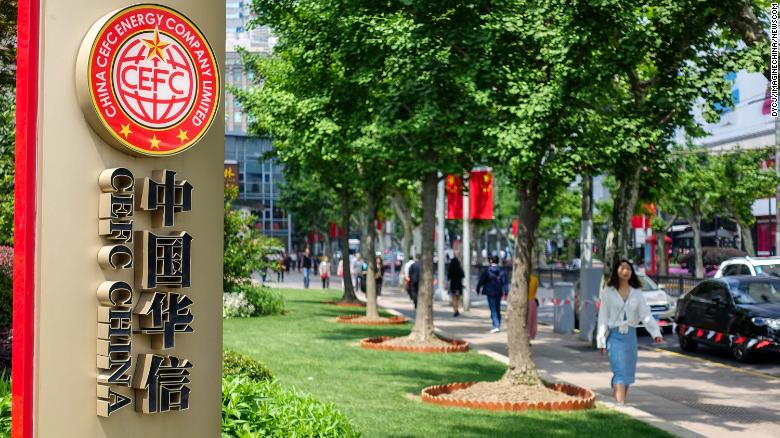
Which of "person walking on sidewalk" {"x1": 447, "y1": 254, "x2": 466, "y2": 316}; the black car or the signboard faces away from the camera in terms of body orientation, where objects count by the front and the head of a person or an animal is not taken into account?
the person walking on sidewalk

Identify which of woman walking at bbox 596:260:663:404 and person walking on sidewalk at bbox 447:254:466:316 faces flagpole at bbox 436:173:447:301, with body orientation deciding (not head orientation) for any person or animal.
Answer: the person walking on sidewalk

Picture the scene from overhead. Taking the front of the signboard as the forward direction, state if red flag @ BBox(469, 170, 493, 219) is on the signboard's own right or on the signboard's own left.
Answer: on the signboard's own left

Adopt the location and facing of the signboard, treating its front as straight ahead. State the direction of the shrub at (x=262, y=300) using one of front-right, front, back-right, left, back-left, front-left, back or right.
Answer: back-left

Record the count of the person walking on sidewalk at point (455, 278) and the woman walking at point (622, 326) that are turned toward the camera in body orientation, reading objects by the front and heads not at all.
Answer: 1

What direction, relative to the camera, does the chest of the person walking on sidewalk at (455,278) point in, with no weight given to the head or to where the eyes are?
away from the camera

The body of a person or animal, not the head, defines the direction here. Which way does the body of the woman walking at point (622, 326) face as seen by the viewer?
toward the camera

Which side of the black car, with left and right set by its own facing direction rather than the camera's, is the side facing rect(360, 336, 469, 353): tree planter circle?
right

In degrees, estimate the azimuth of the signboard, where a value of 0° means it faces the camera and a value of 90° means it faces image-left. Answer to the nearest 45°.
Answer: approximately 315°
